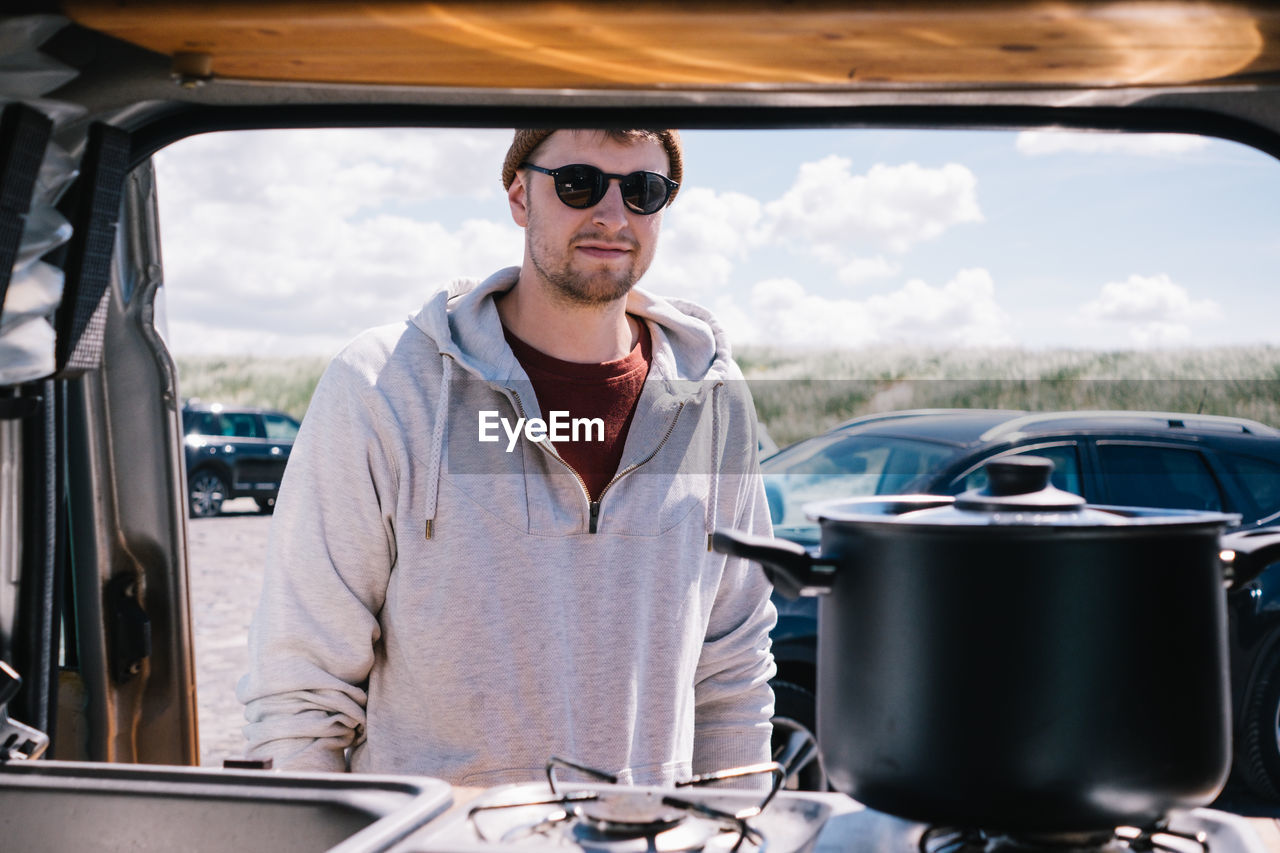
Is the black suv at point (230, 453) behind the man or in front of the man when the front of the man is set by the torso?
behind

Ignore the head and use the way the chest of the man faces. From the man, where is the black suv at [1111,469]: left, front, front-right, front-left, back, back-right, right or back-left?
back-left

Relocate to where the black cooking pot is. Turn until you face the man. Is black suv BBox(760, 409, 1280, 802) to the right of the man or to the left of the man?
right

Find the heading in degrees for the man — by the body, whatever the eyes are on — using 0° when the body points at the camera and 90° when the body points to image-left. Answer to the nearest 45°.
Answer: approximately 0°

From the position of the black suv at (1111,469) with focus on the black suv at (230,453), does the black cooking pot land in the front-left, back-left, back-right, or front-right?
back-left

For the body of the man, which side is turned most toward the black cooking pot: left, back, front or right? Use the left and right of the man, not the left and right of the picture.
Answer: front
